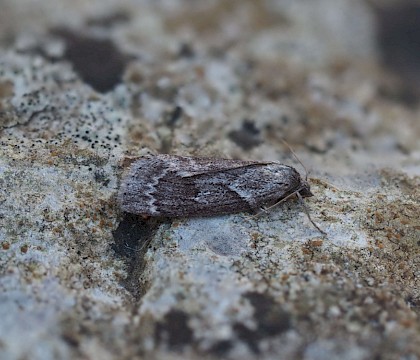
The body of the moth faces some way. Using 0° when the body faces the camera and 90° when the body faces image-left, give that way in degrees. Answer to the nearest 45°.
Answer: approximately 270°
